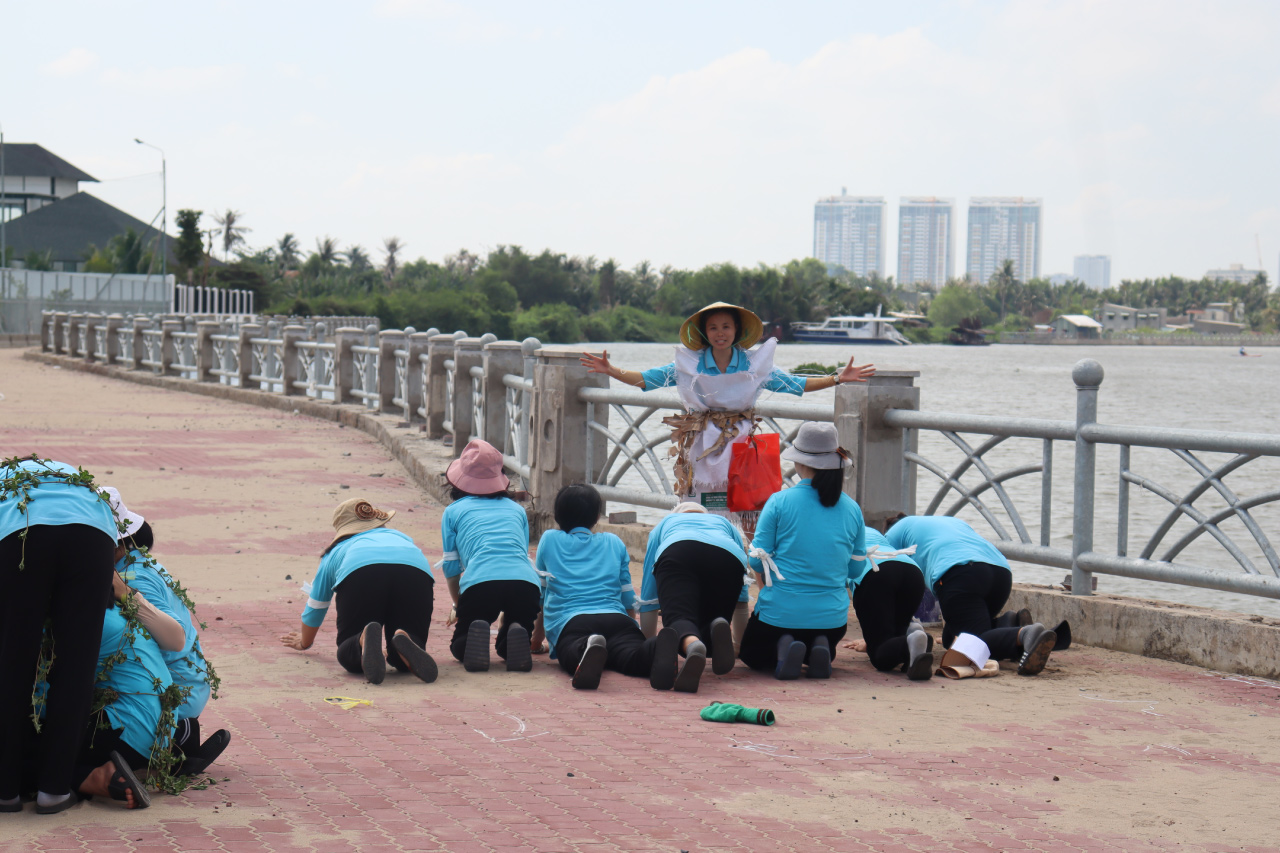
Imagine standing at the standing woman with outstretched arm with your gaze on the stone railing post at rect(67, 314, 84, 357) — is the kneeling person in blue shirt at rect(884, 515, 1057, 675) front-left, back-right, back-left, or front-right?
back-right

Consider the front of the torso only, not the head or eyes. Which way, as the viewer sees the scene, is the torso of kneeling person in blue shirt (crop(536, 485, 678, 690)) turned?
away from the camera

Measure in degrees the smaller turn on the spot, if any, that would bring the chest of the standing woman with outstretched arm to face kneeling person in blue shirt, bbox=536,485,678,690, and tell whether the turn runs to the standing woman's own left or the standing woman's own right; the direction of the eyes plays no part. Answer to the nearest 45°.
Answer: approximately 45° to the standing woman's own right

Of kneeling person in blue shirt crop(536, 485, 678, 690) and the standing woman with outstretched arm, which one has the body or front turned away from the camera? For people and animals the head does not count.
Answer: the kneeling person in blue shirt

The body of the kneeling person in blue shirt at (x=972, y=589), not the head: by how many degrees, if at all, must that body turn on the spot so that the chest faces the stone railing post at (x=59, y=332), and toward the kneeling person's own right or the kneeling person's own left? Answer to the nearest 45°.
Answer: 0° — they already face it

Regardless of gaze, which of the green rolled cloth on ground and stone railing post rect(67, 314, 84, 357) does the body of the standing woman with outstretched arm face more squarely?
the green rolled cloth on ground

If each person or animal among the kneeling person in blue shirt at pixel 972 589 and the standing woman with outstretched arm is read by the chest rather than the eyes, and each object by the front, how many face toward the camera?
1

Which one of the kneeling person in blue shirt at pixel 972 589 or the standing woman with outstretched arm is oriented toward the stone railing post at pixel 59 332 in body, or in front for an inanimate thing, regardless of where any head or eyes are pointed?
the kneeling person in blue shirt
